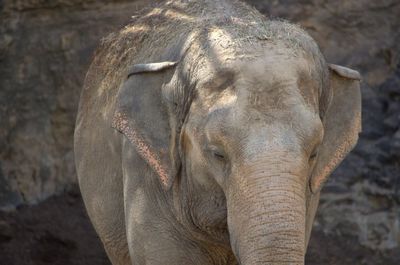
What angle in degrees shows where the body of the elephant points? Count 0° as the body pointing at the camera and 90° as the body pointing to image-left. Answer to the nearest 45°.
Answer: approximately 315°
